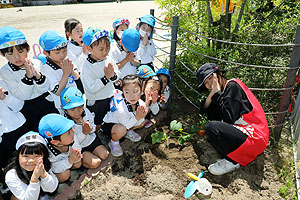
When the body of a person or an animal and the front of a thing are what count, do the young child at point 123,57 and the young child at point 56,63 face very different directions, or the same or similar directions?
same or similar directions

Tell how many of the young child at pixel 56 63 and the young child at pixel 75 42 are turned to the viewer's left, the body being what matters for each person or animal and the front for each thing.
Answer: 0

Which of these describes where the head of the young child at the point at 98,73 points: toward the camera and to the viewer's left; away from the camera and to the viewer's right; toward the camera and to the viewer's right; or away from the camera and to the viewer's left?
toward the camera and to the viewer's right

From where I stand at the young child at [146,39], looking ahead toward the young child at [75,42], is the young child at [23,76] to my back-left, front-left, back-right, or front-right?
front-left

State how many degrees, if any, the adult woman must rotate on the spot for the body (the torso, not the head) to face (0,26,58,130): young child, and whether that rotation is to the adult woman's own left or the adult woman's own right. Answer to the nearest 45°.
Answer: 0° — they already face them

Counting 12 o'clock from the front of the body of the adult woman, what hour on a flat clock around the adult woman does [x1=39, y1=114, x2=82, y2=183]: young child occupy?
The young child is roughly at 11 o'clock from the adult woman.

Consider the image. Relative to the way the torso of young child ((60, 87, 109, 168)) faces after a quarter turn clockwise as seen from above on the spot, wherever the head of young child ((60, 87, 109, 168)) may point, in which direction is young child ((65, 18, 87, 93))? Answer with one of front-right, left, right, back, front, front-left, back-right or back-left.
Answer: back-right

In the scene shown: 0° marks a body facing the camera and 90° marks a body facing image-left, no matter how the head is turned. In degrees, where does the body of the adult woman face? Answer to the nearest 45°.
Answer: approximately 90°

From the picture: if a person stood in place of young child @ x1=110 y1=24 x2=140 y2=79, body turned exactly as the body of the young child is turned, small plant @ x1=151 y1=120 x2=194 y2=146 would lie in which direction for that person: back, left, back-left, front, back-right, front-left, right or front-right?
front

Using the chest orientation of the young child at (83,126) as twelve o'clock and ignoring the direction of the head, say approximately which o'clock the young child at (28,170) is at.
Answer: the young child at (28,170) is roughly at 3 o'clock from the young child at (83,126).

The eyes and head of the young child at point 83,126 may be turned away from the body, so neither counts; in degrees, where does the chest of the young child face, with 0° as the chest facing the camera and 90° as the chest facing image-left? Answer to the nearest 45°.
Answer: approximately 315°
